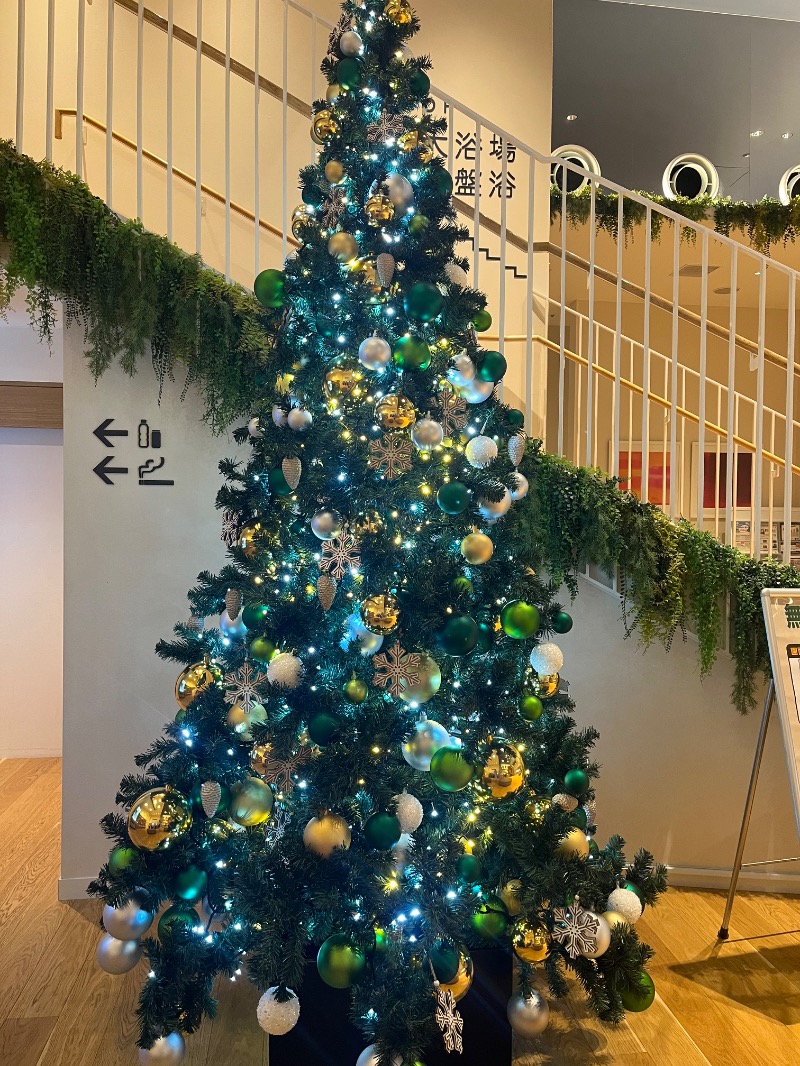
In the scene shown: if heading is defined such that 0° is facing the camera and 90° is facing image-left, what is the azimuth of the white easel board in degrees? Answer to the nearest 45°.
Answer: approximately 0°

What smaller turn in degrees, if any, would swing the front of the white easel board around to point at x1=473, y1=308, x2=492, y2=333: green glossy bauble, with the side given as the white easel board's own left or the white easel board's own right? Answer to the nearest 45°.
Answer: approximately 45° to the white easel board's own right

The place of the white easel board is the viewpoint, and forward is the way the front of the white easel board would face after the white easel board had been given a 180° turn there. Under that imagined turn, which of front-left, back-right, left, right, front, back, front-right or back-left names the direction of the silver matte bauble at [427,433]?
back-left

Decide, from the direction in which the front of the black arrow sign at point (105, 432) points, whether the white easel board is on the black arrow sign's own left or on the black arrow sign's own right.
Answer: on the black arrow sign's own left

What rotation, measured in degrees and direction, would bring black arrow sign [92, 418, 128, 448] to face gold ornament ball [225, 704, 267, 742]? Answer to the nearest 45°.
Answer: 0° — it already faces it

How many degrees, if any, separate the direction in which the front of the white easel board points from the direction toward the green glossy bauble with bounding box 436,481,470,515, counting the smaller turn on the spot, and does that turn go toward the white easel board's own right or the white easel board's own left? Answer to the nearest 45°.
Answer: approximately 45° to the white easel board's own right

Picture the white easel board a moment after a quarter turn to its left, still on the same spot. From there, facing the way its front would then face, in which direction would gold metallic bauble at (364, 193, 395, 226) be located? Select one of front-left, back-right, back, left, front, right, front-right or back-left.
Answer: back-right

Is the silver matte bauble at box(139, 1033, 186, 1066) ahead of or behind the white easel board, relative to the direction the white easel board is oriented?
ahead

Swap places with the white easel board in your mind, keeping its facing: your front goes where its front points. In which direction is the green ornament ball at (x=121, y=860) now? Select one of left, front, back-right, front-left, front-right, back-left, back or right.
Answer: front-right

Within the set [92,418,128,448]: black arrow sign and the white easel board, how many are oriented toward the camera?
2

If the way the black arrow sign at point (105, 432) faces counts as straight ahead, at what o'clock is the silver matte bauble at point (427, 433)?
The silver matte bauble is roughly at 11 o'clock from the black arrow sign.
